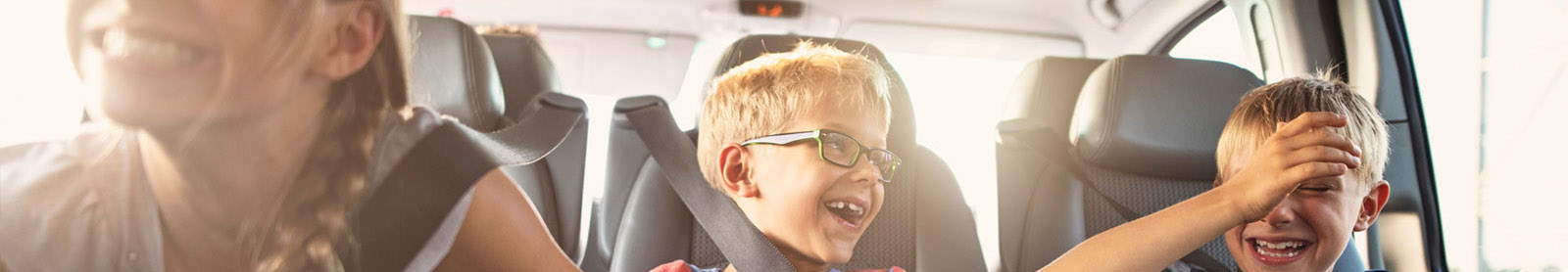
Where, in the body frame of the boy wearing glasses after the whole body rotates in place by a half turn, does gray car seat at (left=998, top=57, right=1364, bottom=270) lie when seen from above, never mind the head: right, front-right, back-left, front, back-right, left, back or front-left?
right

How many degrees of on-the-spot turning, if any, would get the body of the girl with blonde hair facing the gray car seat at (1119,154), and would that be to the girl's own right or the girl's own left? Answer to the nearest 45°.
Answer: approximately 135° to the girl's own left

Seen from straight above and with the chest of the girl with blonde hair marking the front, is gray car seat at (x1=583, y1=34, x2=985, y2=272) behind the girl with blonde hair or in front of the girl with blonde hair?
behind

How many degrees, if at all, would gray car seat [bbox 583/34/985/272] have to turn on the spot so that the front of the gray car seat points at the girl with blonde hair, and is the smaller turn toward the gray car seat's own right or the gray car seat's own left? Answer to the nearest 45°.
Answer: approximately 45° to the gray car seat's own right

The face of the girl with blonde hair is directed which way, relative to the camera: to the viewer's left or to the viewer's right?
to the viewer's left

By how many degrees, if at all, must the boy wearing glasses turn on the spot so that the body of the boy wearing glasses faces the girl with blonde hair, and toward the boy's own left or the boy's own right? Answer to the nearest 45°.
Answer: approximately 90° to the boy's own right

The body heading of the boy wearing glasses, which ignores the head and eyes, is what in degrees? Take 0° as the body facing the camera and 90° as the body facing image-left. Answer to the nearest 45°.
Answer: approximately 315°

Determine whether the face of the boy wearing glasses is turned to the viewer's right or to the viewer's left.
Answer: to the viewer's right
